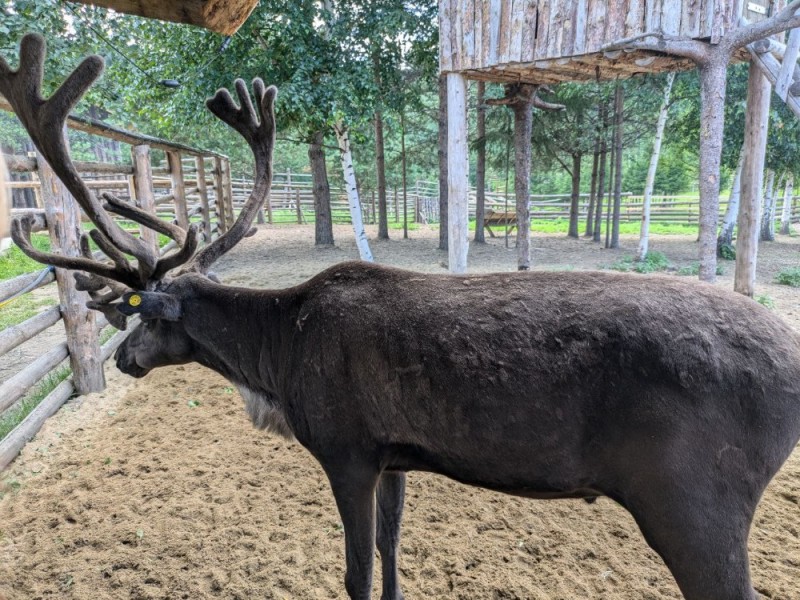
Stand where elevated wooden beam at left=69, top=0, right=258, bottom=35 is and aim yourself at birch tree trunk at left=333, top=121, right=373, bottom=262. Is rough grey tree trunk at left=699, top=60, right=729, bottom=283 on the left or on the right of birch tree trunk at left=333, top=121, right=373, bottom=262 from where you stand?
right

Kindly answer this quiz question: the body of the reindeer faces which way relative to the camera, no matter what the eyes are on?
to the viewer's left

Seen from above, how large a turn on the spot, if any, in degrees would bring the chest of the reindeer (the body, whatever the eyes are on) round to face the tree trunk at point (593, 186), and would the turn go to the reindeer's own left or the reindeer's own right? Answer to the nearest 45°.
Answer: approximately 90° to the reindeer's own right

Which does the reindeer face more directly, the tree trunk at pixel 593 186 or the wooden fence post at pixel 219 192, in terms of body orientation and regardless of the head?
the wooden fence post

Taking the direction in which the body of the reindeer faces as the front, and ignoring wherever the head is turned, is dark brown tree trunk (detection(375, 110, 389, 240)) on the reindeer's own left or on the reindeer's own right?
on the reindeer's own right

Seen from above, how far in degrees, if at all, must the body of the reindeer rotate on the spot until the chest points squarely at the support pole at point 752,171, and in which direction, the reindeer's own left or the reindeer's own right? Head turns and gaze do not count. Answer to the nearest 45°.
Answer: approximately 135° to the reindeer's own right

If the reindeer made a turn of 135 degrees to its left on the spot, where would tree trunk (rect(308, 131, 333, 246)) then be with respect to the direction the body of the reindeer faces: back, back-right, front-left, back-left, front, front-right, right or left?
back-left

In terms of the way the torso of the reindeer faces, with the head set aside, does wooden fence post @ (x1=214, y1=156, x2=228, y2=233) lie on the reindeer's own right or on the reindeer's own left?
on the reindeer's own right

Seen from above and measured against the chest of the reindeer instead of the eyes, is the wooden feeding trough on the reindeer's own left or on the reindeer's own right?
on the reindeer's own right

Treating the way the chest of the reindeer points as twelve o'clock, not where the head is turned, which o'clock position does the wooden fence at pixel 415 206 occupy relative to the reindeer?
The wooden fence is roughly at 3 o'clock from the reindeer.

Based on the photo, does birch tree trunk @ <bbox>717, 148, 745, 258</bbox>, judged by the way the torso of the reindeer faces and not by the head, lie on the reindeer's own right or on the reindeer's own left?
on the reindeer's own right

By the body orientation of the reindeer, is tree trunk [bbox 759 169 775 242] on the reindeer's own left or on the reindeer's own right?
on the reindeer's own right

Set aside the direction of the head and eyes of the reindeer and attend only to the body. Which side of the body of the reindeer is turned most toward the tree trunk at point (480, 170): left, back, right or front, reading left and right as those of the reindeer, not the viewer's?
right
